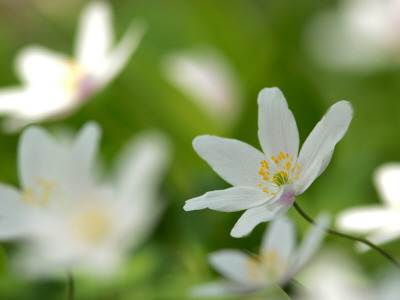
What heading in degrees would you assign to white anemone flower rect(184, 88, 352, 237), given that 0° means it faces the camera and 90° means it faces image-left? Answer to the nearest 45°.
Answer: approximately 45°

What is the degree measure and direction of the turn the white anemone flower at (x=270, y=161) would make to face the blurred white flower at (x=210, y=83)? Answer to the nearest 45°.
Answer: approximately 135° to its right
